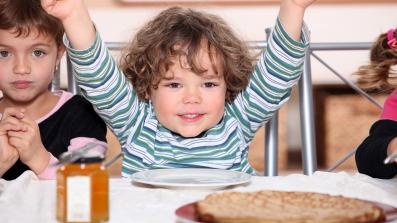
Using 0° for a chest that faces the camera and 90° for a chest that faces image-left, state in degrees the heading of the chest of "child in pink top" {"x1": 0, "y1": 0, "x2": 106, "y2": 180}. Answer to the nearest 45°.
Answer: approximately 0°

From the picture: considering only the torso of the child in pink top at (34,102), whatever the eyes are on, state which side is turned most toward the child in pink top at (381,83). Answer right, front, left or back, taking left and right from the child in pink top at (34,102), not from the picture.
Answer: left

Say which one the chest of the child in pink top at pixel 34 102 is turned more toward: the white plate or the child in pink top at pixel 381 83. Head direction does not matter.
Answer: the white plate

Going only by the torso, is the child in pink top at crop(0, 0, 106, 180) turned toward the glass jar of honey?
yes

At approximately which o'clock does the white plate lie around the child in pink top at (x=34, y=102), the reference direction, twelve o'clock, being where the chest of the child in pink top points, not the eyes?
The white plate is roughly at 11 o'clock from the child in pink top.
